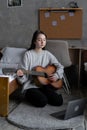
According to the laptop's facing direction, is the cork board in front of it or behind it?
in front

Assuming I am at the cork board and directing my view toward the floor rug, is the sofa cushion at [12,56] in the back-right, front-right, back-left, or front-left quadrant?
front-right

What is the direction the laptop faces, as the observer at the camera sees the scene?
facing away from the viewer and to the left of the viewer

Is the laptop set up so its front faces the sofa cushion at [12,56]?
yes

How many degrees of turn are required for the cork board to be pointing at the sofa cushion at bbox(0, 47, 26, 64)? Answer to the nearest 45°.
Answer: approximately 45° to its right

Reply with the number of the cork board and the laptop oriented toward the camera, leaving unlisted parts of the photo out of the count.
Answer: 1

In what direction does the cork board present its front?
toward the camera

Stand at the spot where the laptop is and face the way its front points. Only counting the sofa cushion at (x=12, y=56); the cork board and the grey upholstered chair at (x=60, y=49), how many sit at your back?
0

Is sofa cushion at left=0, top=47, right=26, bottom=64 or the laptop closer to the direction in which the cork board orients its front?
the laptop

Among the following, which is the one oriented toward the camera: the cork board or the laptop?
the cork board

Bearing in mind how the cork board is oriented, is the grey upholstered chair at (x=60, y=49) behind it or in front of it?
in front

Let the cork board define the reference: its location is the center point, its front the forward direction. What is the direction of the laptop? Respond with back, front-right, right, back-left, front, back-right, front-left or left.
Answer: front
